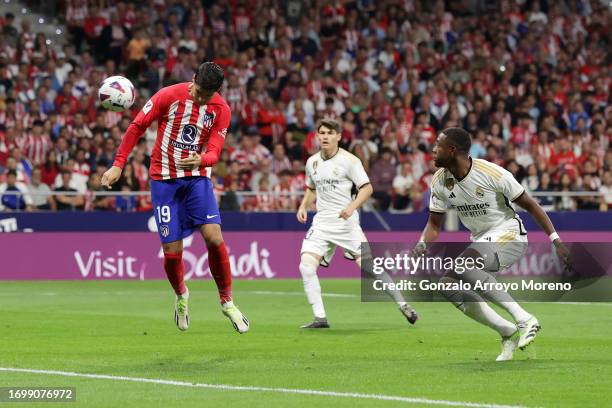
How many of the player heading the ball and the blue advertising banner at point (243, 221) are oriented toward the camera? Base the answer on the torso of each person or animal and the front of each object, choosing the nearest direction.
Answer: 2

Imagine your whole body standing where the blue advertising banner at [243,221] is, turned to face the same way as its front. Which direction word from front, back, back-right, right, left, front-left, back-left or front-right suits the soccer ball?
front

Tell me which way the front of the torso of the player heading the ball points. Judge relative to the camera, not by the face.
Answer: toward the camera

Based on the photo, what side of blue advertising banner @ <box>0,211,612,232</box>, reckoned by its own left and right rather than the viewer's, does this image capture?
front

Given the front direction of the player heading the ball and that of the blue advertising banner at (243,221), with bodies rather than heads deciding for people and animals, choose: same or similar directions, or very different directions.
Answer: same or similar directions

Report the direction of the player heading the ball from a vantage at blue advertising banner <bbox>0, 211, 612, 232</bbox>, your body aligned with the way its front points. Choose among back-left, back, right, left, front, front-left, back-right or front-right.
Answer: front

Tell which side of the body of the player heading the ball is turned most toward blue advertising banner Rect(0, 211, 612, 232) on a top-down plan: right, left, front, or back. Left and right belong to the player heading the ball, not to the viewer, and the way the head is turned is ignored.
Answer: back
